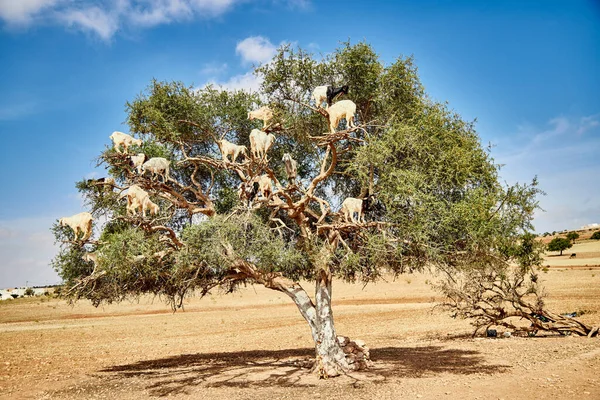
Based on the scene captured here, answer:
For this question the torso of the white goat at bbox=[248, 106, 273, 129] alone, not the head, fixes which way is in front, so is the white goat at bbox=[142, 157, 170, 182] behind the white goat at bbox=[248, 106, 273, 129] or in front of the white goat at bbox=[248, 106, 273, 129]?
in front

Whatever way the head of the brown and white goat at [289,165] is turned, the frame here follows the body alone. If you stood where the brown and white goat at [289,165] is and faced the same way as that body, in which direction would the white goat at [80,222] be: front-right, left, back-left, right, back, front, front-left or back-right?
front-right

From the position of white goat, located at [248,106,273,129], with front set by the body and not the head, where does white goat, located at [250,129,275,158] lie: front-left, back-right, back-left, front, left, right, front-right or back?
left

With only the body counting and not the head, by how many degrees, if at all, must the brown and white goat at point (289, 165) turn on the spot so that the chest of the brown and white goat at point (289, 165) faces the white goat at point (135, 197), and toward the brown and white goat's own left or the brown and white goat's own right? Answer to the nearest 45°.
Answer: approximately 45° to the brown and white goat's own right

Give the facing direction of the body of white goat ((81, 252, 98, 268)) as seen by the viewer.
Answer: to the viewer's left

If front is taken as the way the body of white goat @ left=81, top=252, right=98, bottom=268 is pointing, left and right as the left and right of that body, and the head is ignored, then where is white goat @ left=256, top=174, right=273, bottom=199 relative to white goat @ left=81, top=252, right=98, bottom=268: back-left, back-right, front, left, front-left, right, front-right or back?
back-left

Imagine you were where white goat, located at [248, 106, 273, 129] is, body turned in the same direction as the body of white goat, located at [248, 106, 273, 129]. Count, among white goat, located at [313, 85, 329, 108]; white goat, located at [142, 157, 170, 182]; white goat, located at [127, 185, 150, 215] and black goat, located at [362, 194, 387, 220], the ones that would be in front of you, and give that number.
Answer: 2

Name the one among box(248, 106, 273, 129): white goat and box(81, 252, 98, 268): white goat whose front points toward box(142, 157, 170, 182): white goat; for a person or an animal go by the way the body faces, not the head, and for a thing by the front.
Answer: box(248, 106, 273, 129): white goat

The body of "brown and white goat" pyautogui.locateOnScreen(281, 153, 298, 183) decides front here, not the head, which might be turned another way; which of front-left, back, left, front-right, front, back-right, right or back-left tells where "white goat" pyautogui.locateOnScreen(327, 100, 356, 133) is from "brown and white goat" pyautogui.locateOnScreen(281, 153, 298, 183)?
left

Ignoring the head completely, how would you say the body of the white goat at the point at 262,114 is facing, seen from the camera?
to the viewer's left

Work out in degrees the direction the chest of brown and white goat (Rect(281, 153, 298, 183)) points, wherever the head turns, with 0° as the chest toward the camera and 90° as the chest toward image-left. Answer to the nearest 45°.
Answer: approximately 45°
